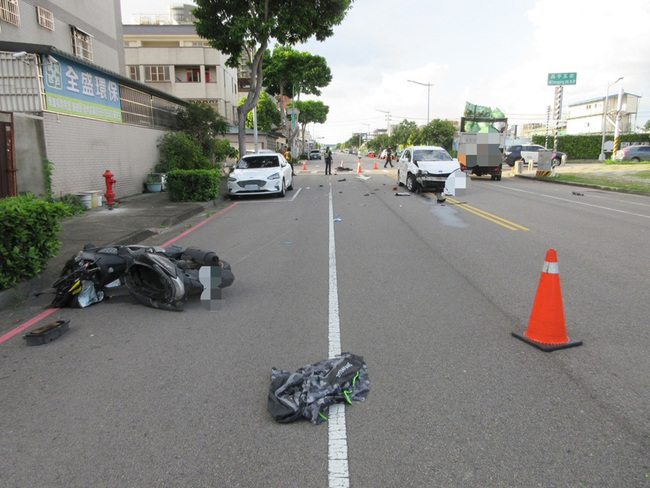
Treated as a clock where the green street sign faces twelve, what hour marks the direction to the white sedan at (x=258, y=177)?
The white sedan is roughly at 1 o'clock from the green street sign.

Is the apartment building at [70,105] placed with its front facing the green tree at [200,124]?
no

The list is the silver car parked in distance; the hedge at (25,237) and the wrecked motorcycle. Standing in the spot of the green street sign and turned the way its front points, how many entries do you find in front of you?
2

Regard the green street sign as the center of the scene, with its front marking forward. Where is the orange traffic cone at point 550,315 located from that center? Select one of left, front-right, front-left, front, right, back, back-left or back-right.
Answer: front

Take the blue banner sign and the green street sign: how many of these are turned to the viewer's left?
0

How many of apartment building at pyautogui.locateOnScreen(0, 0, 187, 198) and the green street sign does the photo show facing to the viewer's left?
0

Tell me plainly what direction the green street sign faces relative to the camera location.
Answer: facing the viewer

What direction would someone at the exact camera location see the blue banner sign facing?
facing the viewer and to the right of the viewer

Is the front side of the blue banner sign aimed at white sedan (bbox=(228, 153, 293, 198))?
no

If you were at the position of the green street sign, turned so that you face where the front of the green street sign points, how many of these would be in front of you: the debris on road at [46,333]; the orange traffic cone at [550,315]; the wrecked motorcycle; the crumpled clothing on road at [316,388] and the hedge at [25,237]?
5

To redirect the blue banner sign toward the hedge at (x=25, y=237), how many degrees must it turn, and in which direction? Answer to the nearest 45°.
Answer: approximately 45° to its right

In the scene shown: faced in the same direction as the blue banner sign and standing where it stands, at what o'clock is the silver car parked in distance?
The silver car parked in distance is roughly at 10 o'clock from the blue banner sign.

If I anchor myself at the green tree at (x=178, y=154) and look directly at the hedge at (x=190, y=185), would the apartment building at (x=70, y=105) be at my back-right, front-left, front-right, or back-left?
front-right

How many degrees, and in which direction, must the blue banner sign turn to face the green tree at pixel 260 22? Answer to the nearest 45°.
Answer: approximately 90° to its left

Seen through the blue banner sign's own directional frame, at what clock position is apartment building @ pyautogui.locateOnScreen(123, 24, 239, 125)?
The apartment building is roughly at 8 o'clock from the blue banner sign.

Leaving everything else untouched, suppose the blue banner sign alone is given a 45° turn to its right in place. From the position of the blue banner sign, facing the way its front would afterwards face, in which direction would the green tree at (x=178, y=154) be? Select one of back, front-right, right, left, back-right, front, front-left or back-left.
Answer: back-left

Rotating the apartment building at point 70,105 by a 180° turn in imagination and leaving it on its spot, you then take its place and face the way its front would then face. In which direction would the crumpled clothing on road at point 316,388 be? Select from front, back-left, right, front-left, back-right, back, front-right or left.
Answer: back-left

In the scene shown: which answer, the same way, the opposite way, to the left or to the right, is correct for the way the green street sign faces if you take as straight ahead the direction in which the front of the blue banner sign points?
to the right

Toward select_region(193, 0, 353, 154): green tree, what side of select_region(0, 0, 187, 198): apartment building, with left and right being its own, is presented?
left

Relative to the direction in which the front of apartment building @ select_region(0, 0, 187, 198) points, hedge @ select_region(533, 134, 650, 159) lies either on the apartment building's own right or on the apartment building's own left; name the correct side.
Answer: on the apartment building's own left

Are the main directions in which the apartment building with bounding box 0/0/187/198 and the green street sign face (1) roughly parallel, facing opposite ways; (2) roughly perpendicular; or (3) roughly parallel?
roughly perpendicular
